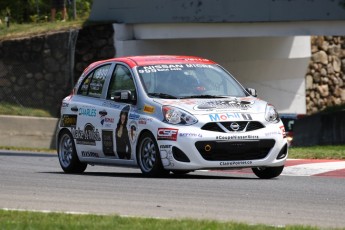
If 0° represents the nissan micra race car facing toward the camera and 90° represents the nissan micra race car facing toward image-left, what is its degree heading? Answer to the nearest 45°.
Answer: approximately 315°

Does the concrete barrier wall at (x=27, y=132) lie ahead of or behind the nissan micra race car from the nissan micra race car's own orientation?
behind

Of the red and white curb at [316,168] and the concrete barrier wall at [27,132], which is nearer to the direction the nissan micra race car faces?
the red and white curb
